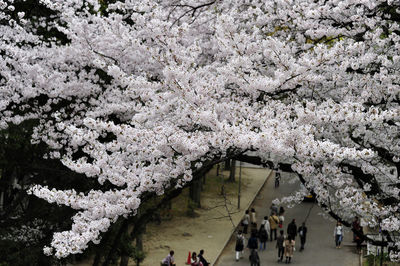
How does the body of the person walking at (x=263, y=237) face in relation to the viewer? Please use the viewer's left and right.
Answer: facing away from the viewer

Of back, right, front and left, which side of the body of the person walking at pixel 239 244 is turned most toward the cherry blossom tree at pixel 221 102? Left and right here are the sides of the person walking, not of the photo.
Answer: back

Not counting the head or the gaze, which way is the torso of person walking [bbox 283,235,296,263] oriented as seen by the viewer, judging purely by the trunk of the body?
away from the camera

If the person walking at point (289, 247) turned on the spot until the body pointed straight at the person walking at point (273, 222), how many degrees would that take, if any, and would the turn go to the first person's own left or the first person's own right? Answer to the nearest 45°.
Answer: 0° — they already face them

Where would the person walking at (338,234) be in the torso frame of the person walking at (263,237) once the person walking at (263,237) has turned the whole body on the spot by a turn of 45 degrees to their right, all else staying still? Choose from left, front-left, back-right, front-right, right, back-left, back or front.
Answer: front-right

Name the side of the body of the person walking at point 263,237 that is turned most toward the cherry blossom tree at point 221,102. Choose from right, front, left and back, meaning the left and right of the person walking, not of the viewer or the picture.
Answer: back
